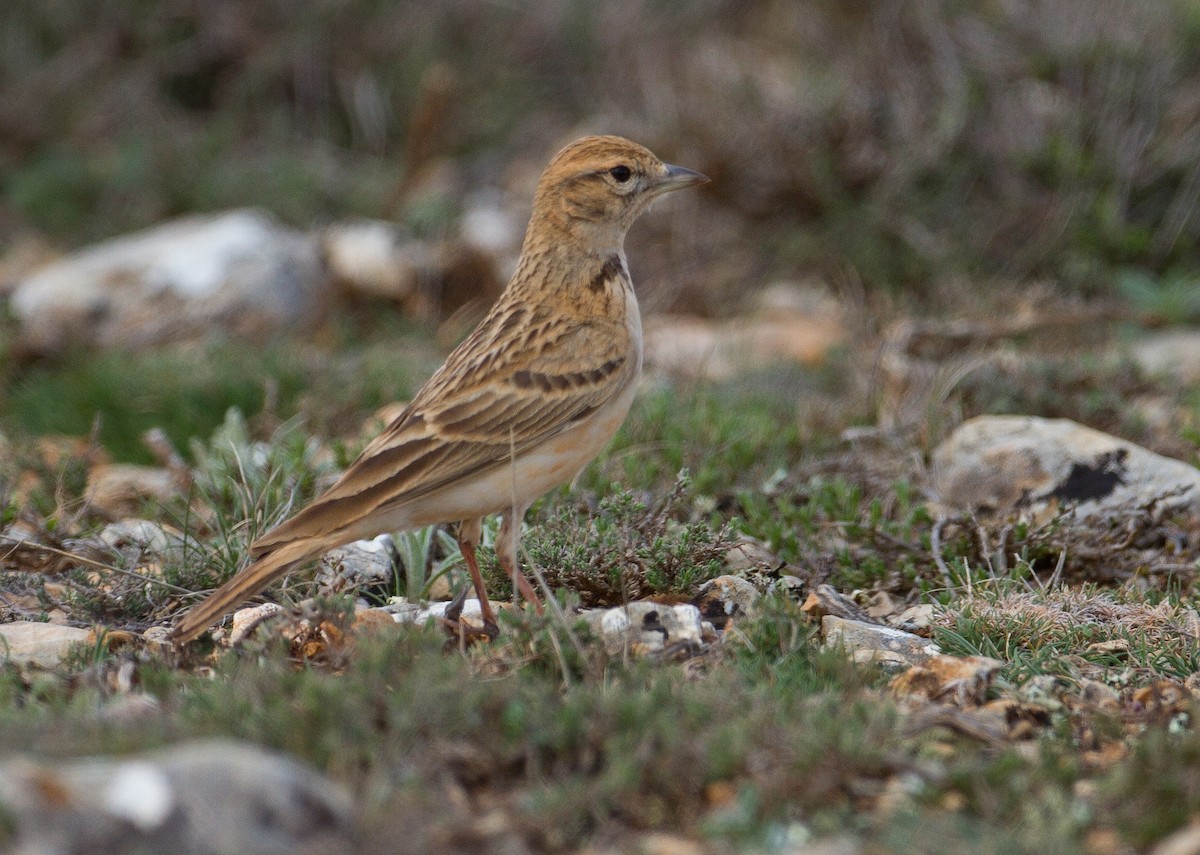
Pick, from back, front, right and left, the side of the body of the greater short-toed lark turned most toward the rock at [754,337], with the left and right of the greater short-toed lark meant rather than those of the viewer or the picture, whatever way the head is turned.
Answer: left

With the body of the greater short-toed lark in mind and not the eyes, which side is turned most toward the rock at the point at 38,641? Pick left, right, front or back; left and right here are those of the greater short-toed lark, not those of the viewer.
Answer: back

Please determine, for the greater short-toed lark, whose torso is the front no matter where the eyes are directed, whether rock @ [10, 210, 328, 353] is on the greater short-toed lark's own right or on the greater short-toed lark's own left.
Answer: on the greater short-toed lark's own left

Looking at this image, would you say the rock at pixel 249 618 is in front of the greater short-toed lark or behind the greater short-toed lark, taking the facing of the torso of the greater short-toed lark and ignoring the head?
behind

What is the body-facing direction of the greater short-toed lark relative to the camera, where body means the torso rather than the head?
to the viewer's right

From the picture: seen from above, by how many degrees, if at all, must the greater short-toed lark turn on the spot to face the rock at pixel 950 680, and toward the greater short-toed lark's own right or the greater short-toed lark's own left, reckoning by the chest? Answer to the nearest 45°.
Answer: approximately 45° to the greater short-toed lark's own right

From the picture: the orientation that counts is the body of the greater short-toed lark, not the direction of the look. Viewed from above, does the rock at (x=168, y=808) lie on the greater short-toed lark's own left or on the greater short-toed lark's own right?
on the greater short-toed lark's own right

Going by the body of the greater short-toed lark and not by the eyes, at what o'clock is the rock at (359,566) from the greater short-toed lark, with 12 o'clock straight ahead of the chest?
The rock is roughly at 7 o'clock from the greater short-toed lark.

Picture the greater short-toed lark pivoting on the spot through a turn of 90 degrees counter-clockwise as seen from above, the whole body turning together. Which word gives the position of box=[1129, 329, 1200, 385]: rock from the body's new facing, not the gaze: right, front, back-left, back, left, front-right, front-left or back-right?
front-right

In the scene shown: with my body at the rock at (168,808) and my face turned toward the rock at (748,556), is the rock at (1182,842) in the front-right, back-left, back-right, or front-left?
front-right

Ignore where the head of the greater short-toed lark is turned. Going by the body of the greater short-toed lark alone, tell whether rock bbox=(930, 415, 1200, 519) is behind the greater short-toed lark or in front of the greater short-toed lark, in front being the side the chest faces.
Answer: in front

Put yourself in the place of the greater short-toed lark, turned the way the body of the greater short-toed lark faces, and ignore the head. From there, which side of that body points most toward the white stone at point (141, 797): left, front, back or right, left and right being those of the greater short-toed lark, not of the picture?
right

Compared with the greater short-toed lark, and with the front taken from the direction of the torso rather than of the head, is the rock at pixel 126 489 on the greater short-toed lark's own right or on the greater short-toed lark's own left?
on the greater short-toed lark's own left

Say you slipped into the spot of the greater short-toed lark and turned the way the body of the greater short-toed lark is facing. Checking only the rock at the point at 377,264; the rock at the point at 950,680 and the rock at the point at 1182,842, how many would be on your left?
1

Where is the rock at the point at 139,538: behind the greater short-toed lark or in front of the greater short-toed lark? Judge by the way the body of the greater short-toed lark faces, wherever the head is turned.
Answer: behind
